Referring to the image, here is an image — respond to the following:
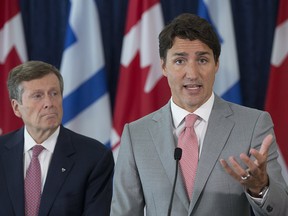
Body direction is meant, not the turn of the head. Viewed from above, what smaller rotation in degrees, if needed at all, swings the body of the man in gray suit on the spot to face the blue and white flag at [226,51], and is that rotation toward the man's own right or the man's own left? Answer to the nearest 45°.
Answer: approximately 180°

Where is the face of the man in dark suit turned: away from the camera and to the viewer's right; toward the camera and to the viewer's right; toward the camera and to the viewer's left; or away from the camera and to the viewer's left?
toward the camera and to the viewer's right

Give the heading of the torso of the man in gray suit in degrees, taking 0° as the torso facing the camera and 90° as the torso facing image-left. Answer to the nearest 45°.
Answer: approximately 0°

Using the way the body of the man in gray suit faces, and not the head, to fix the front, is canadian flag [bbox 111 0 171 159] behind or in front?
behind

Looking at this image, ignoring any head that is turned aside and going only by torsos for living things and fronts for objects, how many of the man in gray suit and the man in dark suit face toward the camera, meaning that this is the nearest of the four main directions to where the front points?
2

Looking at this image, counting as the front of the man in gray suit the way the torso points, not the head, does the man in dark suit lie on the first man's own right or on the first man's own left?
on the first man's own right
